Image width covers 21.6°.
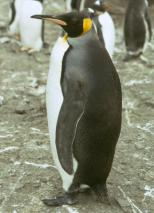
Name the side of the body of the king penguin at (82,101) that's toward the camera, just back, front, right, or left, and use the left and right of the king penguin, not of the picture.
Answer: left

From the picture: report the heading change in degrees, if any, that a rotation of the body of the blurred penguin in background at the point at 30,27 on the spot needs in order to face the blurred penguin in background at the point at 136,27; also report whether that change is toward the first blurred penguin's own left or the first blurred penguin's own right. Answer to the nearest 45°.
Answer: approximately 90° to the first blurred penguin's own left

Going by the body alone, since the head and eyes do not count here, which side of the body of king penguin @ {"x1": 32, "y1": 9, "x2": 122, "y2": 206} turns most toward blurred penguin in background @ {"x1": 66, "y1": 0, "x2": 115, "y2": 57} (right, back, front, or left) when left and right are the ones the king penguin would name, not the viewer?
right

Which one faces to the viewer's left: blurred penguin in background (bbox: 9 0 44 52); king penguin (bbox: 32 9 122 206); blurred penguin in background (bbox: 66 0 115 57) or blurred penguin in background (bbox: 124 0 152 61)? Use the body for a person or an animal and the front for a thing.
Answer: the king penguin

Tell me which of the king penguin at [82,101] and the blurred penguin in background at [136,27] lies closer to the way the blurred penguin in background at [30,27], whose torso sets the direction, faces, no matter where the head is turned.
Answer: the king penguin

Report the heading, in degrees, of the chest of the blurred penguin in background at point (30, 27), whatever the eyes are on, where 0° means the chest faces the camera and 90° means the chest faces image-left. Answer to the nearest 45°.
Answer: approximately 0°

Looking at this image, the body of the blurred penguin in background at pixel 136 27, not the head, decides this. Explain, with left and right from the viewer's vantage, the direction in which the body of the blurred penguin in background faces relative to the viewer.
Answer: facing away from the viewer and to the right of the viewer

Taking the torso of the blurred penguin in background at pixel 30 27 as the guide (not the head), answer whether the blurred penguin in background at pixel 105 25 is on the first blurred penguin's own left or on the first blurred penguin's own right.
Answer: on the first blurred penguin's own left

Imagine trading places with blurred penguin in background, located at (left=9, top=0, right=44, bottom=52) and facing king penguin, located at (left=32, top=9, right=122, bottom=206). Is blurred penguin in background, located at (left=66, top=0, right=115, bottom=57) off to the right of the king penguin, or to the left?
left

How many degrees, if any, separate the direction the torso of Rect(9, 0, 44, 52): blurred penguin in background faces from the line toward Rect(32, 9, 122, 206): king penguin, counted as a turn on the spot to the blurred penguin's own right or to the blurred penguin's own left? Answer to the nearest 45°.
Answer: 0° — it already faces it
